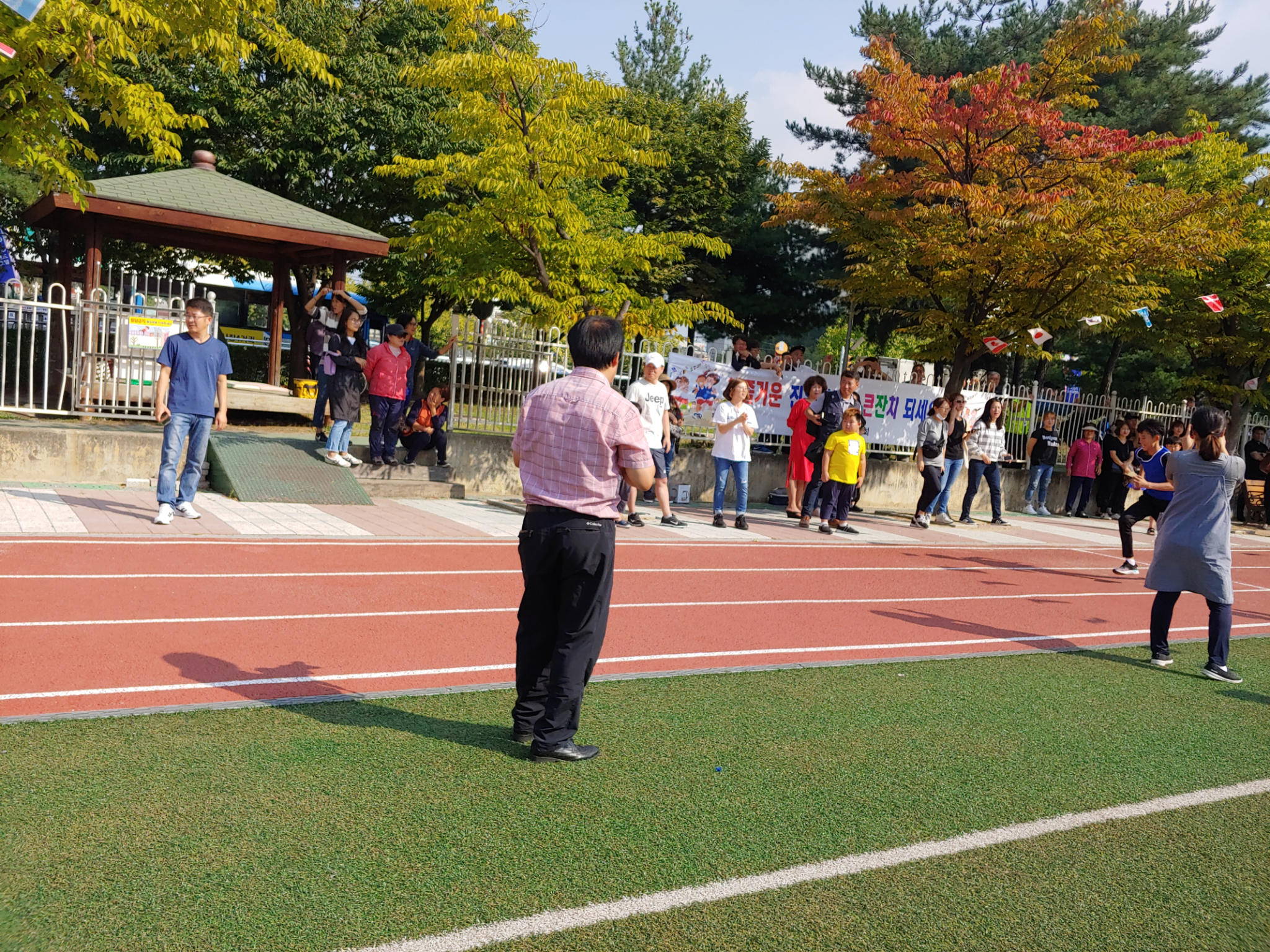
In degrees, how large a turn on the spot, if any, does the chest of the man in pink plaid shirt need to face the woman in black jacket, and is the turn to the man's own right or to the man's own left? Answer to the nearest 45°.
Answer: approximately 45° to the man's own left

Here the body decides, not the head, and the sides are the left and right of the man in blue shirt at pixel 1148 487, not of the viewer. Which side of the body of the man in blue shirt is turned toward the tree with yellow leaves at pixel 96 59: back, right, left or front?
front

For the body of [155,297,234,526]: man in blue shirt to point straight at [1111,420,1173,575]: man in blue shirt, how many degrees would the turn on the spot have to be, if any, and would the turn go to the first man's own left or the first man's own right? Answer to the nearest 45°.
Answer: approximately 90° to the first man's own left

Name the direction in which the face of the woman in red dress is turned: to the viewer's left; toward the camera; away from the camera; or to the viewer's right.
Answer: toward the camera

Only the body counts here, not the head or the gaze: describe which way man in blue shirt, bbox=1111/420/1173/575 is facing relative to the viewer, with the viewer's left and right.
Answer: facing the viewer and to the left of the viewer

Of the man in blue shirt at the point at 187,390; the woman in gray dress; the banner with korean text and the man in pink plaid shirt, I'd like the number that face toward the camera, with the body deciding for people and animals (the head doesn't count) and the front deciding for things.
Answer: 2

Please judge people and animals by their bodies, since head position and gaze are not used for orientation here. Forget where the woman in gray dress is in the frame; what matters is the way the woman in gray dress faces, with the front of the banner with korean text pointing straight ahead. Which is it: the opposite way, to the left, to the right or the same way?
the opposite way

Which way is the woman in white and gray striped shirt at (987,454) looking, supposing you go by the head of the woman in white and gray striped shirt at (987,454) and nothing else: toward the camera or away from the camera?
toward the camera

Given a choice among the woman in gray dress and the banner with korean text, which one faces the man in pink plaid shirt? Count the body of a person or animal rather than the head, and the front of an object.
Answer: the banner with korean text

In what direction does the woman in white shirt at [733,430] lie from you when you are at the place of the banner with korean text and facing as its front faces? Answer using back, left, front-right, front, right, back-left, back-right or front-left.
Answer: front

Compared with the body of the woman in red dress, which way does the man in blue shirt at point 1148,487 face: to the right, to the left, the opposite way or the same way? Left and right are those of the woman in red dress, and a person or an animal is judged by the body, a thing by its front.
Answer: to the right

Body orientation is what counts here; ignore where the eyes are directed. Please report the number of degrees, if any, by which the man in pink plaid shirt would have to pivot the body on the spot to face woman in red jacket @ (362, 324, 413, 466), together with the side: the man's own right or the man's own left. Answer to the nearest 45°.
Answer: approximately 45° to the man's own left

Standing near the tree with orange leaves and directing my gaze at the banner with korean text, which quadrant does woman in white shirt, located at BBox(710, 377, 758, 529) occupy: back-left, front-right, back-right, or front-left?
front-left

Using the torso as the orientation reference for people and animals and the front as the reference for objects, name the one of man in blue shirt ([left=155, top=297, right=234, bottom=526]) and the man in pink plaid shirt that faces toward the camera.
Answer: the man in blue shirt

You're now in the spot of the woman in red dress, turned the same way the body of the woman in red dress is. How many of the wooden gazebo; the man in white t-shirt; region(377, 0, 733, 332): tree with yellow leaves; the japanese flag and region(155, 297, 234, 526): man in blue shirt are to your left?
1

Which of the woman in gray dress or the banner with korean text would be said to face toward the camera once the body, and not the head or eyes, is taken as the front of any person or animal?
the banner with korean text

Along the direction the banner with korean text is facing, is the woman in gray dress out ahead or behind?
ahead

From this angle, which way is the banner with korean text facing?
toward the camera

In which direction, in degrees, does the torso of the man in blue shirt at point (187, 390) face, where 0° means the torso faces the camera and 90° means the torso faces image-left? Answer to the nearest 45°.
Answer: approximately 0°
